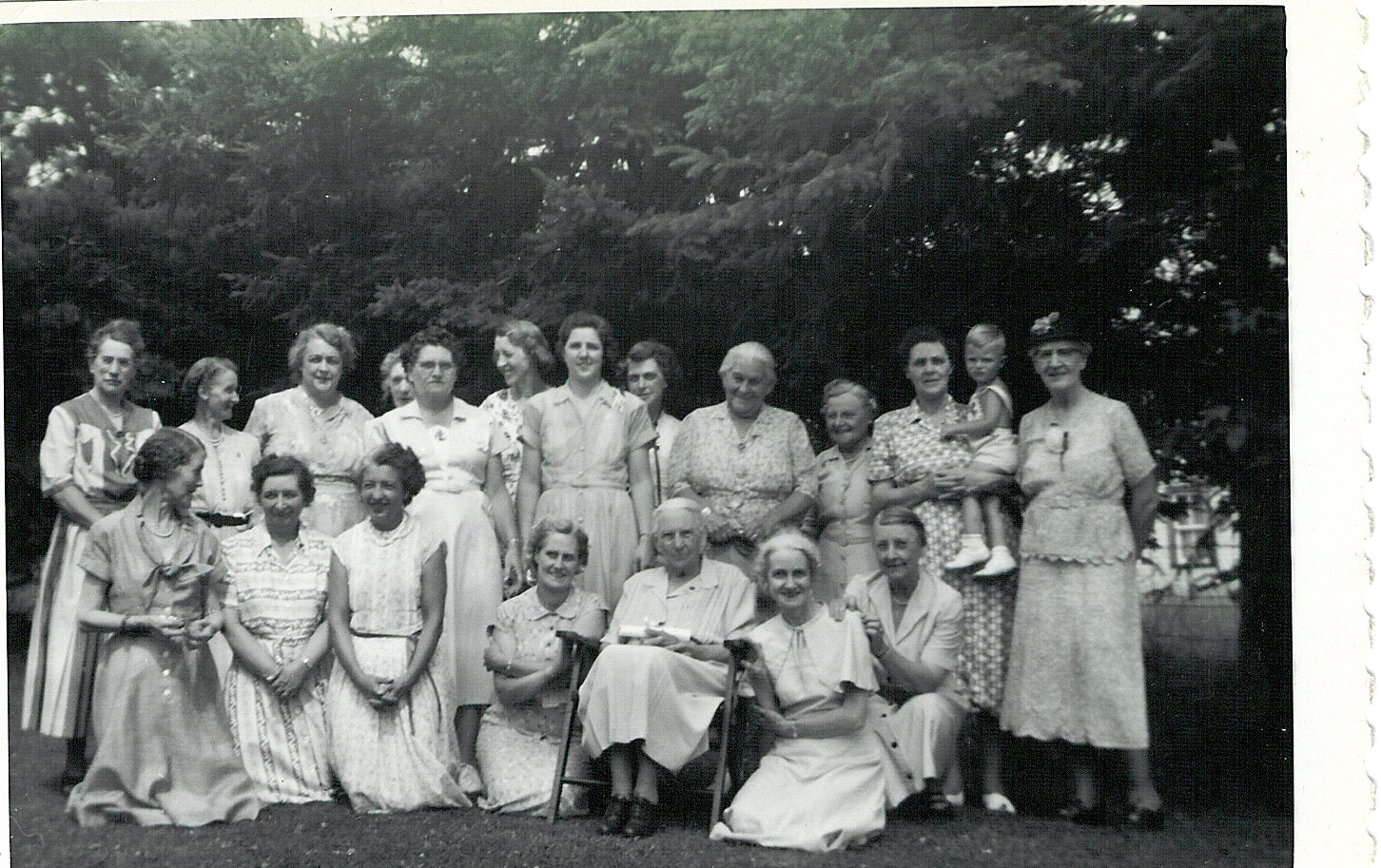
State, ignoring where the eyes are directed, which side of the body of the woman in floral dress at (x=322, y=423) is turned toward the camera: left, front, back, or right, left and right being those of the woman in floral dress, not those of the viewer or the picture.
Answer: front

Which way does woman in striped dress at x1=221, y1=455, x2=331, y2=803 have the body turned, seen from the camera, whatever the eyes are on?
toward the camera

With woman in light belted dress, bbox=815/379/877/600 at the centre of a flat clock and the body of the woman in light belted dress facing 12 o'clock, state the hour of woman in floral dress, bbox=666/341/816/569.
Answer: The woman in floral dress is roughly at 3 o'clock from the woman in light belted dress.

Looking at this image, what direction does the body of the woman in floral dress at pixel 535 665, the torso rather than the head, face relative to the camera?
toward the camera

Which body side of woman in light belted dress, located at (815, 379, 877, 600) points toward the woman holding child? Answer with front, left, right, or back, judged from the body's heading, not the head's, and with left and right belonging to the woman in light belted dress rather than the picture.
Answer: left

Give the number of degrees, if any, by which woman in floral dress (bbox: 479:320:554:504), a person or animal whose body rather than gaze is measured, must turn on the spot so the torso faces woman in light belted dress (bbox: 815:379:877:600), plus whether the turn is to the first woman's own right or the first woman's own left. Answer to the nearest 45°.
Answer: approximately 135° to the first woman's own left

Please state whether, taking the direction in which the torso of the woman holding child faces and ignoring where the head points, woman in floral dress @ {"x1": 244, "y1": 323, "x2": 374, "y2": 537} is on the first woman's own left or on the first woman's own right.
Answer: on the first woman's own right

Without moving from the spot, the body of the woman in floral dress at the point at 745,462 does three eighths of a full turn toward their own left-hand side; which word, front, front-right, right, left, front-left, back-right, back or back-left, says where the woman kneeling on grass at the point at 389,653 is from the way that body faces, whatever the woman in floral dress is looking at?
back-left

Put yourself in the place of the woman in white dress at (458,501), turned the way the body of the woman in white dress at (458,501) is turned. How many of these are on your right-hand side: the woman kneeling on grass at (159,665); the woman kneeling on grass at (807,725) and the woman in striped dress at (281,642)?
2
